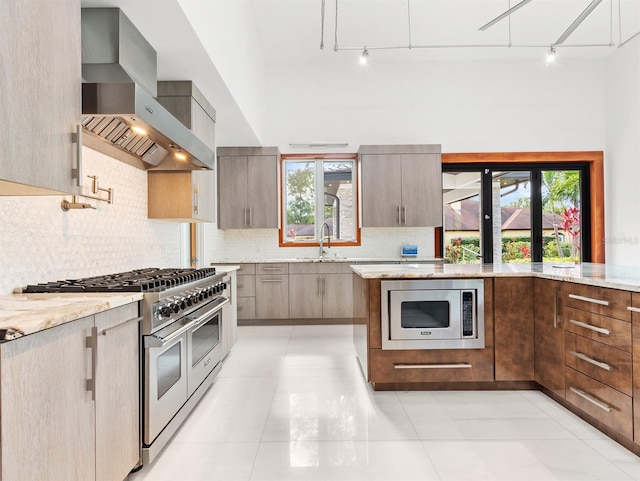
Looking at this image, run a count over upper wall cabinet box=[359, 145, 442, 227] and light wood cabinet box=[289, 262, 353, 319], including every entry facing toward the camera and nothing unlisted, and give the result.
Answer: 2

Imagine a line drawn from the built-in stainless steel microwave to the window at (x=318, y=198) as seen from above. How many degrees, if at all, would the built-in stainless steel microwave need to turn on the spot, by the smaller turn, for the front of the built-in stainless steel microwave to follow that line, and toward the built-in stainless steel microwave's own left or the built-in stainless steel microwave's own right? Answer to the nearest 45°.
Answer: approximately 135° to the built-in stainless steel microwave's own right

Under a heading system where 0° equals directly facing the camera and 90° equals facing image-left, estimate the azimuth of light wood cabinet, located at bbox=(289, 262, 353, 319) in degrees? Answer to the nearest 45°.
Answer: approximately 0°

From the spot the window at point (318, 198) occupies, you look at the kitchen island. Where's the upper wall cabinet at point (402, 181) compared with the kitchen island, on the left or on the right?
left

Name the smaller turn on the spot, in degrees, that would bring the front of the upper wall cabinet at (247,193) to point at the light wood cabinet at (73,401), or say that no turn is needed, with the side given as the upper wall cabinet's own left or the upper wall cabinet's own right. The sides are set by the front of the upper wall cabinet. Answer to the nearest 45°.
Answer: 0° — it already faces it

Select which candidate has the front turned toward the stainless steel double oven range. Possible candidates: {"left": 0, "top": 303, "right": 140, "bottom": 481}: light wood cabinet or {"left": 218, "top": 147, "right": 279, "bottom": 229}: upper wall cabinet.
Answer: the upper wall cabinet

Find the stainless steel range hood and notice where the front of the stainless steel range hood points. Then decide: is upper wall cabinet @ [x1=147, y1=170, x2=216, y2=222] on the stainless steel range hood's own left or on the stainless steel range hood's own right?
on the stainless steel range hood's own left

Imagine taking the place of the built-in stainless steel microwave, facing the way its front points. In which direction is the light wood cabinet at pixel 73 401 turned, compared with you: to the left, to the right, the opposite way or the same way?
to the left
